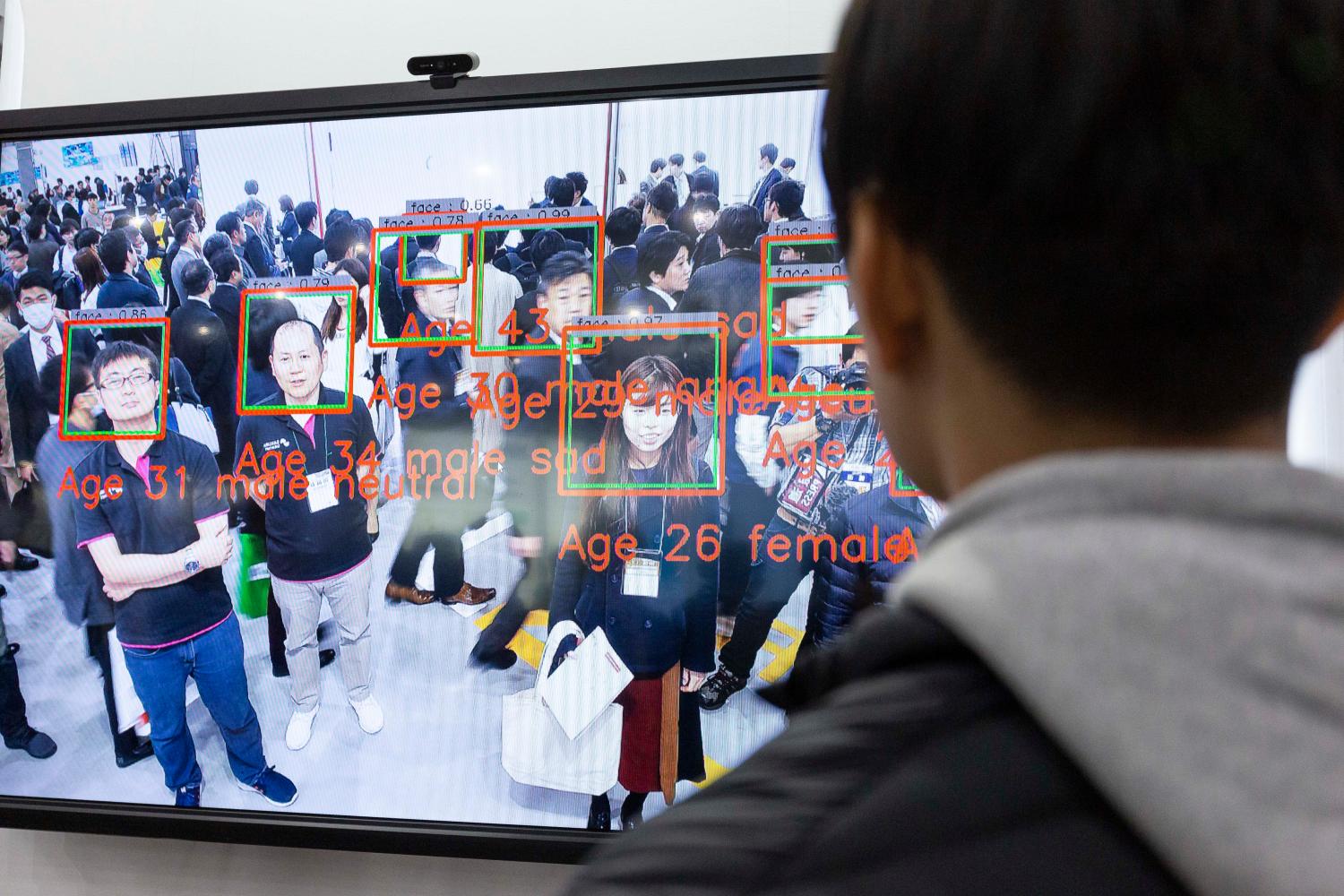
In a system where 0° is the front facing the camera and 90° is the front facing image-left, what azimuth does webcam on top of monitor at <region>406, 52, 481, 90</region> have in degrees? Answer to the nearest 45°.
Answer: approximately 45°
